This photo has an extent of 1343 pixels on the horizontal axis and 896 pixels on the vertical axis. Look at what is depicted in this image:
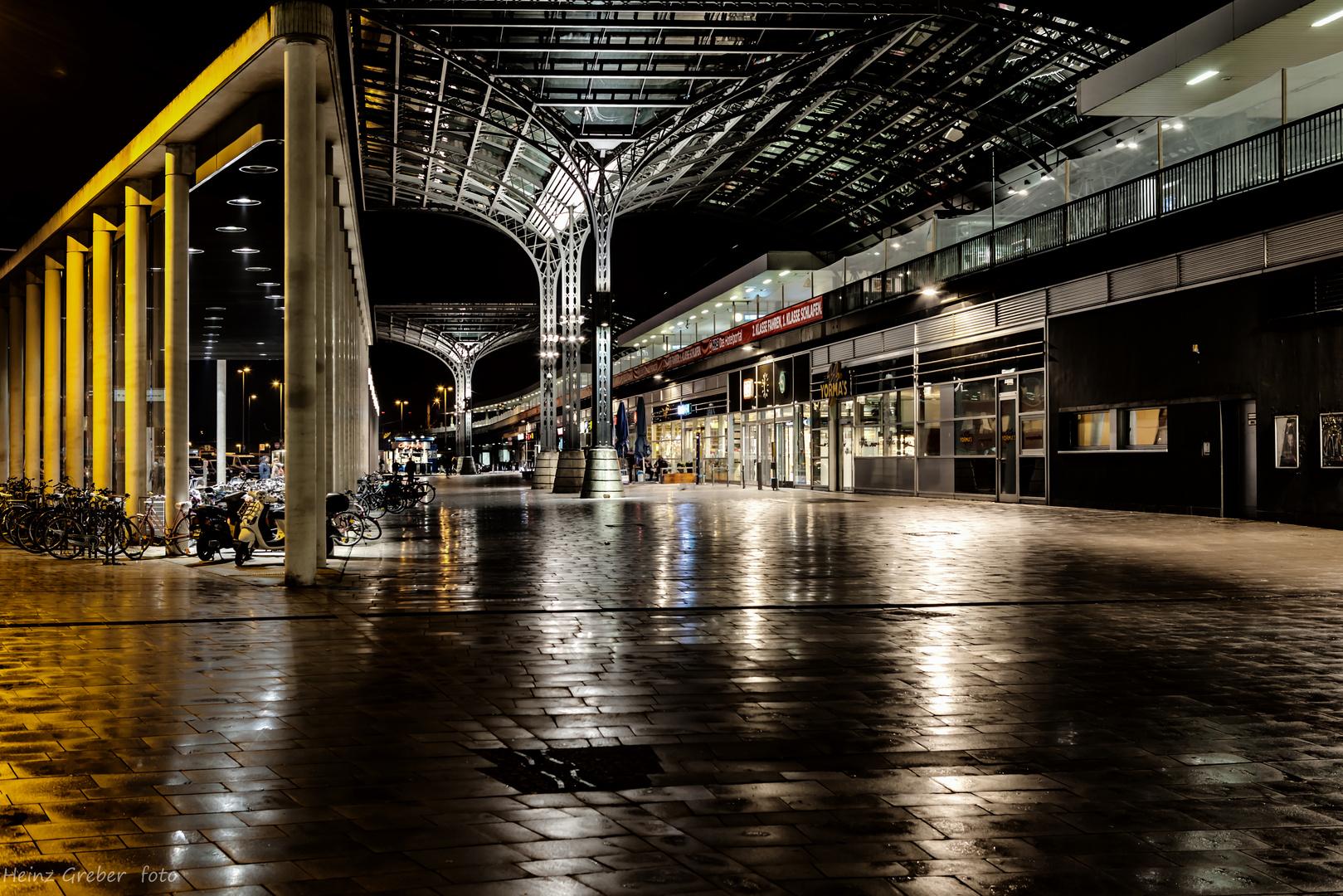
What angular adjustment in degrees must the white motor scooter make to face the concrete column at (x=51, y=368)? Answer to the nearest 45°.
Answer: approximately 135° to its right

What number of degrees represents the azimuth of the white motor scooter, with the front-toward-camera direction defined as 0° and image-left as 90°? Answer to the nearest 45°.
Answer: approximately 45°

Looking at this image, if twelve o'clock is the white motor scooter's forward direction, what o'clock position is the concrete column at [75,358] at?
The concrete column is roughly at 4 o'clock from the white motor scooter.

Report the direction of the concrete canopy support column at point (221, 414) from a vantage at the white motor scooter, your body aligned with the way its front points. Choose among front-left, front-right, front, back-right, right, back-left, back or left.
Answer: back-right

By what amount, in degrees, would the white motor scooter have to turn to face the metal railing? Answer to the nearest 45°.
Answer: approximately 135° to its left

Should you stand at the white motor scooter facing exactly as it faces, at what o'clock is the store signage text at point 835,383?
The store signage text is roughly at 6 o'clock from the white motor scooter.

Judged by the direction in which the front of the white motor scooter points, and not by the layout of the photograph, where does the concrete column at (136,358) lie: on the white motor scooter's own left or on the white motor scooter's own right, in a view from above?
on the white motor scooter's own right

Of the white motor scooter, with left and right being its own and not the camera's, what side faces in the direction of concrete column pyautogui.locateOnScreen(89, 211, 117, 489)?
right

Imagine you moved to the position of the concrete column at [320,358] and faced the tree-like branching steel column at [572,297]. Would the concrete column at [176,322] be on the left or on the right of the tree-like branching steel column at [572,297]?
left

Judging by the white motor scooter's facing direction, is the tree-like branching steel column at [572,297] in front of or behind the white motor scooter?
behind

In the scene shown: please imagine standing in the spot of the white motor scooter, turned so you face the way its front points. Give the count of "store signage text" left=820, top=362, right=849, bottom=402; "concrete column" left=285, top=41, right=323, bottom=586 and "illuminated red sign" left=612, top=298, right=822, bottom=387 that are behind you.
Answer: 2
